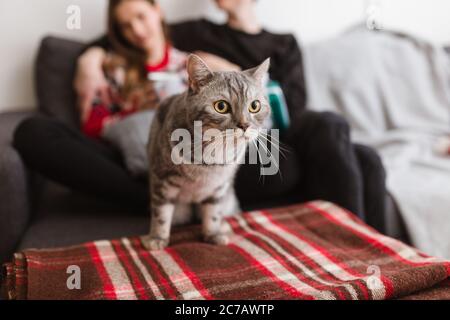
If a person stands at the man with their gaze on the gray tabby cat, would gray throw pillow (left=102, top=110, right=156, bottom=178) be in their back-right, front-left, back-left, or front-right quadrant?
front-right

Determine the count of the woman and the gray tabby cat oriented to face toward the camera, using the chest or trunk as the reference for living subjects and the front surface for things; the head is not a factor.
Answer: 2

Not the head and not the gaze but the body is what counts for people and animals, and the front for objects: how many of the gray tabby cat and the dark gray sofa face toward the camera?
2

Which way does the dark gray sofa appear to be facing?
toward the camera

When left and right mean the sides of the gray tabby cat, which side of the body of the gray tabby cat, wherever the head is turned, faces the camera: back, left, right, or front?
front
